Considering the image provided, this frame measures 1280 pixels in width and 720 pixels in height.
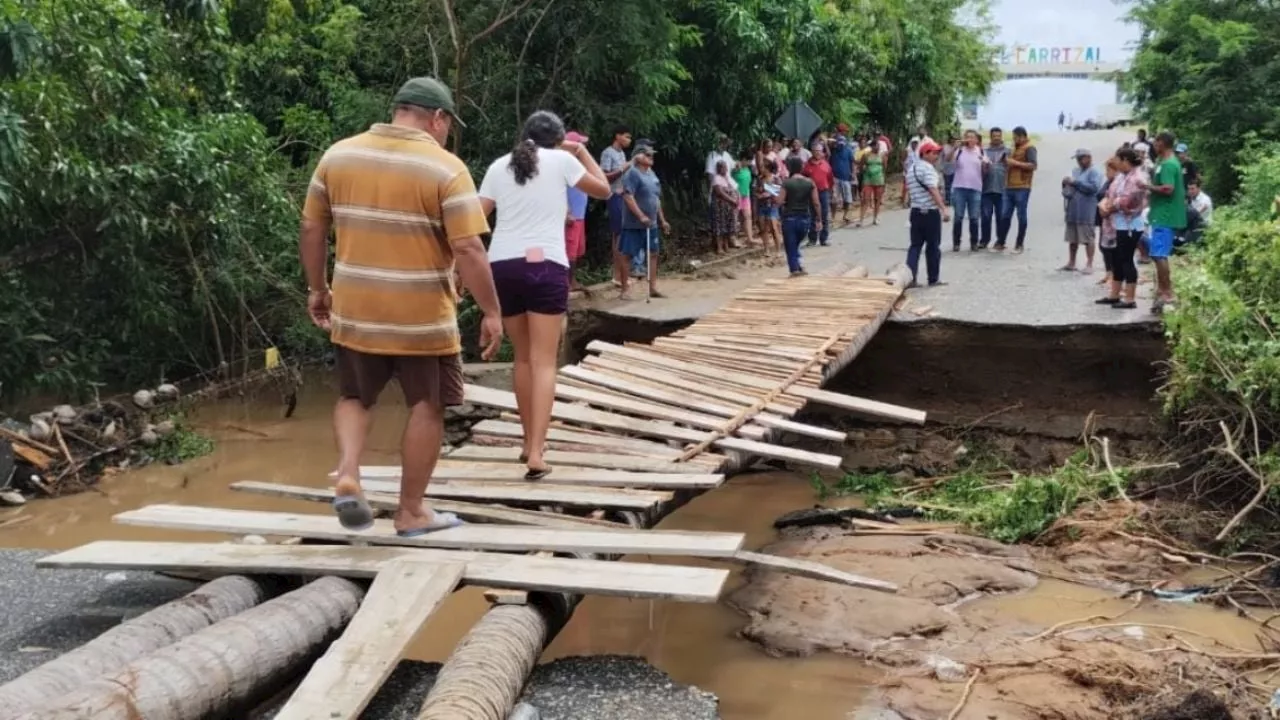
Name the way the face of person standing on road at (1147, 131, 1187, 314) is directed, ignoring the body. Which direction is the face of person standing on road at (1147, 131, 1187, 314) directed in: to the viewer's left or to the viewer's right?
to the viewer's left

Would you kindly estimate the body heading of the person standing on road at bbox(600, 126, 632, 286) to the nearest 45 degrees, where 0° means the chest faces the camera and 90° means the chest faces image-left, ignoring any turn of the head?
approximately 315°

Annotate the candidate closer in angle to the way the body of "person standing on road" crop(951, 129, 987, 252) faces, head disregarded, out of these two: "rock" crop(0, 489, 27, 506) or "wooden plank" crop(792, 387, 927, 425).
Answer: the wooden plank

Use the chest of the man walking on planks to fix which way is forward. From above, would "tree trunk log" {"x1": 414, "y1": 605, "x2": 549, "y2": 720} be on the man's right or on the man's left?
on the man's right

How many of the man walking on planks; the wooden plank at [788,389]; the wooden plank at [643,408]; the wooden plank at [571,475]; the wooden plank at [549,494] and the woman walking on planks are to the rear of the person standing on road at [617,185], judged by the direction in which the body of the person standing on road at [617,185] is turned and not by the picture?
0

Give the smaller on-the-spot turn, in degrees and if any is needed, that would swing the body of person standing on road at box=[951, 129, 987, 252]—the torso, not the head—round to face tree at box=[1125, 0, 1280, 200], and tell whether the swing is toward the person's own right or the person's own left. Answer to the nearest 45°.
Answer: approximately 135° to the person's own left

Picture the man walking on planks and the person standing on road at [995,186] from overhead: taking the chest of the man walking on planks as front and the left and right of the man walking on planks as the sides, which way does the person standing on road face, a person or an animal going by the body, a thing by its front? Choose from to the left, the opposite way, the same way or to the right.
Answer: the opposite way

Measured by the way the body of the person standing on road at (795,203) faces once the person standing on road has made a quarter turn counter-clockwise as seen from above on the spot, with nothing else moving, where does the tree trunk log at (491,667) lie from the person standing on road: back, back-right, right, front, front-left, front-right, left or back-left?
left

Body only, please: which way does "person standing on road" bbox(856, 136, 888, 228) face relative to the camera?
toward the camera

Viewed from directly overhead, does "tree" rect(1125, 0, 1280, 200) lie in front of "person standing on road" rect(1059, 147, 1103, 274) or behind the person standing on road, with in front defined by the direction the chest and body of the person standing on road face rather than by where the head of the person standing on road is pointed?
behind

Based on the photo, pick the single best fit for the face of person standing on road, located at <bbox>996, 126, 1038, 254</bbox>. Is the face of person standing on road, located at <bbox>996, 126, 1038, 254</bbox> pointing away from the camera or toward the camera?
toward the camera

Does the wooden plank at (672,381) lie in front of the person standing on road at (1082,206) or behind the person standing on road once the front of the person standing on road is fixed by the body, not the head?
in front

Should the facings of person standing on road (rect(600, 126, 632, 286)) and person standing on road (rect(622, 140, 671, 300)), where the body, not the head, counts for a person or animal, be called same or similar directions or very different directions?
same or similar directions

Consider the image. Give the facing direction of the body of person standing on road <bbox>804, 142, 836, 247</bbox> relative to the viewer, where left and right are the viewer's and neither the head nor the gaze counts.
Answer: facing the viewer and to the left of the viewer

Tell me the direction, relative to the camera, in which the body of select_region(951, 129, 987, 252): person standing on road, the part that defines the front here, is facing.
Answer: toward the camera

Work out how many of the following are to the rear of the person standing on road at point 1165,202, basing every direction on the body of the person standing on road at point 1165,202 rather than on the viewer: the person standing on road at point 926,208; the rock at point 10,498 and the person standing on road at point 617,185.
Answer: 0

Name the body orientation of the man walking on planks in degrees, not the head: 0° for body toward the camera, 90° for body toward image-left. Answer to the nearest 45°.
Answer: approximately 225°
